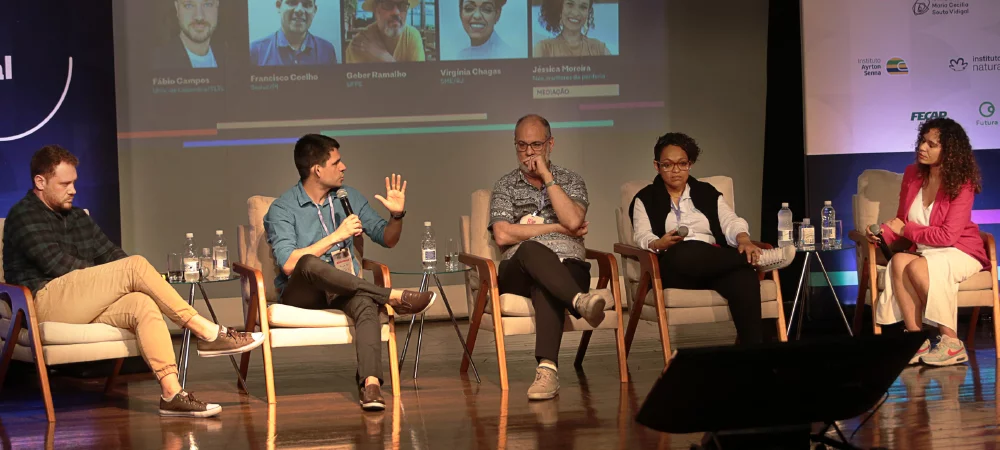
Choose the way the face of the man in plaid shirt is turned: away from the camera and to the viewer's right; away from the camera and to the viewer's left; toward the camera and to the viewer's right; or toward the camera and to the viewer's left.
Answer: toward the camera and to the viewer's right

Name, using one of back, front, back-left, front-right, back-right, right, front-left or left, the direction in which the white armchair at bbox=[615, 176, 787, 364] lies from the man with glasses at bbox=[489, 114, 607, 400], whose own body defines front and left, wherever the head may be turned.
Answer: left

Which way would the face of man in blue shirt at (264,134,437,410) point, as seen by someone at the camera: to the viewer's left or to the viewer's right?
to the viewer's right

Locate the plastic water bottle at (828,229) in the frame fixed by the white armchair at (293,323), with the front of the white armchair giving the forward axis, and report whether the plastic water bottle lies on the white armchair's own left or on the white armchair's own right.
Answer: on the white armchair's own left

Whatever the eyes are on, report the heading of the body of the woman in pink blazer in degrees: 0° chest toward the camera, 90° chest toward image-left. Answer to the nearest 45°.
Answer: approximately 45°

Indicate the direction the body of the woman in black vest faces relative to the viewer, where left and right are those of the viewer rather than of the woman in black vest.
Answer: facing the viewer

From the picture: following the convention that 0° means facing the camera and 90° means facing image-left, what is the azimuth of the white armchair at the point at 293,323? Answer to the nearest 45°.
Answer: approximately 315°

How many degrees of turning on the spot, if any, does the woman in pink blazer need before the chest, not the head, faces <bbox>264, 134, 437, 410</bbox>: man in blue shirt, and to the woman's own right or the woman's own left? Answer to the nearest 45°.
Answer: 0° — they already face them

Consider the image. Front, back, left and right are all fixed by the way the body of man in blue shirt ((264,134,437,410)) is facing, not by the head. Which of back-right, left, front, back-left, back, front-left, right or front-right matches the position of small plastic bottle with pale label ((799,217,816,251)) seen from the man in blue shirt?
front-left

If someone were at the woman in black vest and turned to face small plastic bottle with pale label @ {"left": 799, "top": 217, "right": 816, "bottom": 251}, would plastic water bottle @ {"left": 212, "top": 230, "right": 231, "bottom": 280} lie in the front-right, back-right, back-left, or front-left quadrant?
back-left

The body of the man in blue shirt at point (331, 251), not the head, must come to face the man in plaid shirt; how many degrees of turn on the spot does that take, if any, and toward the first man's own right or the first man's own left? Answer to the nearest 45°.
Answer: approximately 135° to the first man's own right

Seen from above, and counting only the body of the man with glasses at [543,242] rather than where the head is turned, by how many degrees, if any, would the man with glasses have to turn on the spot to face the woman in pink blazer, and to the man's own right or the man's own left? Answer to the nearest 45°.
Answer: approximately 90° to the man's own left

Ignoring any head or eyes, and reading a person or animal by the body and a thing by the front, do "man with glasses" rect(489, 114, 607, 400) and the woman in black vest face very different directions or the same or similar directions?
same or similar directions

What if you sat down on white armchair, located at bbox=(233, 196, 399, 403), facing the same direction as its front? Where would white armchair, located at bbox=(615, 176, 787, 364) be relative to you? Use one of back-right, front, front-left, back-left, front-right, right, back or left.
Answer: front-left

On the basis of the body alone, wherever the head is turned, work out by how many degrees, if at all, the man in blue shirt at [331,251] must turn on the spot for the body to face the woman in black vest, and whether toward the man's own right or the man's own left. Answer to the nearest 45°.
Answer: approximately 45° to the man's own left

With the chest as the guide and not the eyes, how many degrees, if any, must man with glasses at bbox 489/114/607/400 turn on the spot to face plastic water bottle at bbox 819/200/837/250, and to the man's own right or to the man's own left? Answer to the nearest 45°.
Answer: approximately 135° to the man's own left

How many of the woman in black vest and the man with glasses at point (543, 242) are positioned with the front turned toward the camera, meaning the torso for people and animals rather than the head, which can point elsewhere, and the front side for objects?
2

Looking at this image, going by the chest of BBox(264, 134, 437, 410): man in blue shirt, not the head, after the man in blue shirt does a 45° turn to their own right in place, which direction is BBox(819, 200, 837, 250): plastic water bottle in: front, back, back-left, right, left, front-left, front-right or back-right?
left

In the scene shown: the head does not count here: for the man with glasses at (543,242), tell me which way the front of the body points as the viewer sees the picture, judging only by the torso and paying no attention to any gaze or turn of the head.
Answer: toward the camera
